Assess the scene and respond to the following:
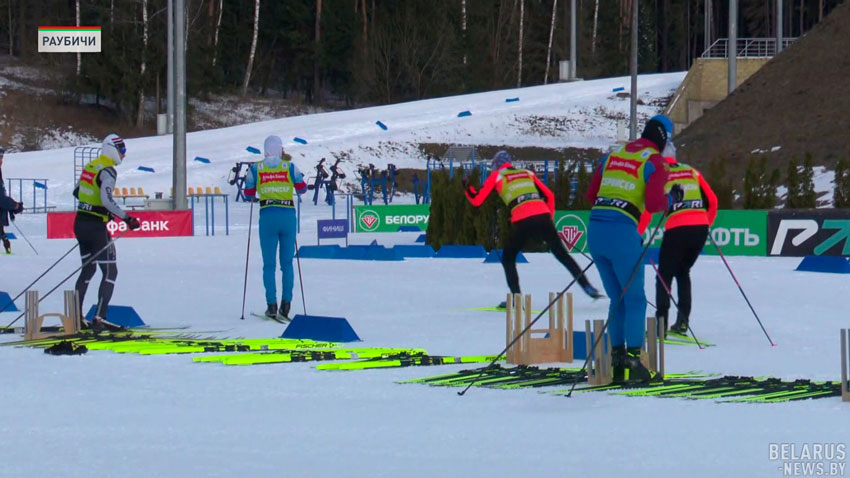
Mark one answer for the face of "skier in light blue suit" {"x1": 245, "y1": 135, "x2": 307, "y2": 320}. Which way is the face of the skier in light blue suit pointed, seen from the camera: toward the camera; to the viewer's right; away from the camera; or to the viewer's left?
away from the camera

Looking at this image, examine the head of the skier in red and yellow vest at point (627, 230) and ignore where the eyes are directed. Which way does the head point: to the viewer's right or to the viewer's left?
to the viewer's right

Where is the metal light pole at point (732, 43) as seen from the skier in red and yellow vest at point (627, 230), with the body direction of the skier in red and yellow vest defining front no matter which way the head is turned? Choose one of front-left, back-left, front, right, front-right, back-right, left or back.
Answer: front-left

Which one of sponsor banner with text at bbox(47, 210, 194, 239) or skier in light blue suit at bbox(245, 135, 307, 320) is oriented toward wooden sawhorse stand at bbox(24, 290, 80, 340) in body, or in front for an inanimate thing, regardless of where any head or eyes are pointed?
the sponsor banner with text

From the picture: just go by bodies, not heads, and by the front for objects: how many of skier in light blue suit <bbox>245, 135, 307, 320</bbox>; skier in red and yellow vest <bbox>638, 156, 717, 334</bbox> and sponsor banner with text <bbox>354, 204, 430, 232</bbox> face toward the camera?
1

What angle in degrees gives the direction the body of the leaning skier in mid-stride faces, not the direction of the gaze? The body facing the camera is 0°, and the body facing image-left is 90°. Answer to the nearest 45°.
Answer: approximately 135°

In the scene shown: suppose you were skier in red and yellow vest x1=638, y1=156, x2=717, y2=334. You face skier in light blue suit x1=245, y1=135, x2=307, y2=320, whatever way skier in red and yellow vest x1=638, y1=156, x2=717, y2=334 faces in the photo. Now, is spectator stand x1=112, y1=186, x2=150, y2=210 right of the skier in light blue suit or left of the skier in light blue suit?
right

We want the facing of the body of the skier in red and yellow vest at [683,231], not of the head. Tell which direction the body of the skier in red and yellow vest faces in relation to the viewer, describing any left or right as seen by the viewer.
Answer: facing away from the viewer and to the left of the viewer

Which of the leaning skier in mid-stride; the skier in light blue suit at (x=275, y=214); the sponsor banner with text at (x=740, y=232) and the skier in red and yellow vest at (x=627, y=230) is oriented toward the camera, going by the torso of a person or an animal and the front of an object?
the sponsor banner with text

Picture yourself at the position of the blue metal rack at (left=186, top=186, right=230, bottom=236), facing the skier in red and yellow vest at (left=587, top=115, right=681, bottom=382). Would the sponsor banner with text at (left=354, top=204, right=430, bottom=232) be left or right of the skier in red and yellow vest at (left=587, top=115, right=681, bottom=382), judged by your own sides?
left

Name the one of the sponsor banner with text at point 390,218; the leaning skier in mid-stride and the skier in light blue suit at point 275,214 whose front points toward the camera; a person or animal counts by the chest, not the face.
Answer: the sponsor banner with text

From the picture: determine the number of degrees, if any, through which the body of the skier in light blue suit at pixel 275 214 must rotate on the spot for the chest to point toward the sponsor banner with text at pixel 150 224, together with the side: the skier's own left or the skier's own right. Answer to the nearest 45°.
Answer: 0° — they already face it

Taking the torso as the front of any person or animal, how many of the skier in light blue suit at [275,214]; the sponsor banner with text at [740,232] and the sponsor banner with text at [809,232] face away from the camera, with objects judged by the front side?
1

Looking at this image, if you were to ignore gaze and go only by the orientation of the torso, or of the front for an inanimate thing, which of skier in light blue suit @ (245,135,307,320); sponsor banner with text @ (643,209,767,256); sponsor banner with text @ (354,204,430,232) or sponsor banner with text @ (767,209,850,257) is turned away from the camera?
the skier in light blue suit
